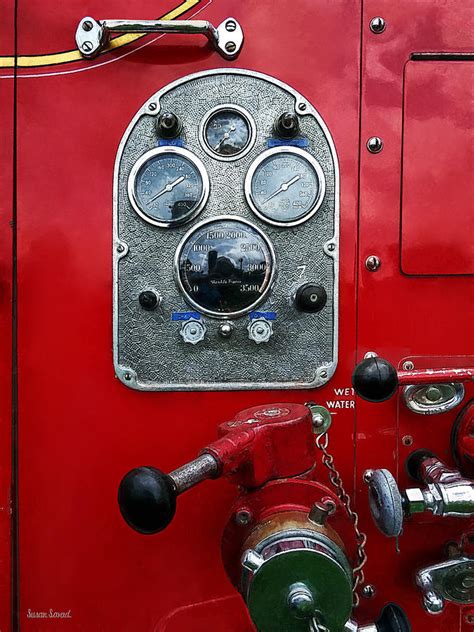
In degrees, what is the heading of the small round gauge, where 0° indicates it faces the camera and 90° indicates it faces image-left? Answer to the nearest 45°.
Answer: approximately 0°

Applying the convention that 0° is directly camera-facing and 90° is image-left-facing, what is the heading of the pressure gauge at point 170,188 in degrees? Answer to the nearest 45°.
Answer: approximately 0°
